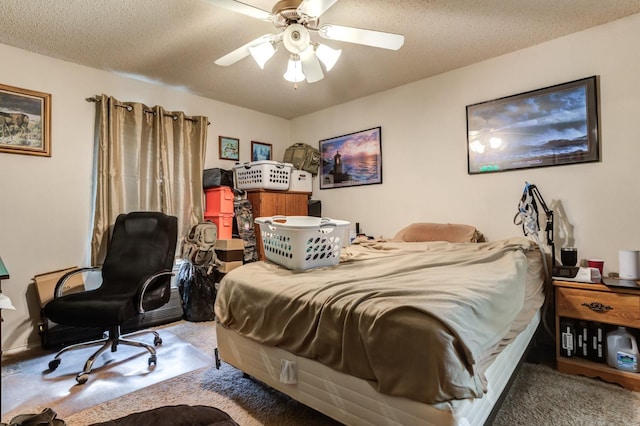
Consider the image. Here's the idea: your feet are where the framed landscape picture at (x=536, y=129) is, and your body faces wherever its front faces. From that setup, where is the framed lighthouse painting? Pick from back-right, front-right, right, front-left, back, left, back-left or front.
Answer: front-right

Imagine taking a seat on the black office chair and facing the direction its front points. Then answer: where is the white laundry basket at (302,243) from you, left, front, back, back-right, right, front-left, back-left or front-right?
left

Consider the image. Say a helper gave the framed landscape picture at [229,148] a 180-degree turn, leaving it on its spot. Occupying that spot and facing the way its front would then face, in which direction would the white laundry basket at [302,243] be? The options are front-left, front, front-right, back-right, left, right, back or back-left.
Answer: back-left

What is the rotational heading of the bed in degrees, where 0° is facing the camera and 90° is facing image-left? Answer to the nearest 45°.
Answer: approximately 45°

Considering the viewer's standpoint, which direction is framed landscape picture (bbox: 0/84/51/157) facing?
facing the viewer and to the right of the viewer

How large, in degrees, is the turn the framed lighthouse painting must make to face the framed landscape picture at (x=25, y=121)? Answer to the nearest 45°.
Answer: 0° — it already faces it

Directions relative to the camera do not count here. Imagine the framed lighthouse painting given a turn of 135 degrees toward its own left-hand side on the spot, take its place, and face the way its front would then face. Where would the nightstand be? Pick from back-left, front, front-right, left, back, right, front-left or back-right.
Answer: front-right

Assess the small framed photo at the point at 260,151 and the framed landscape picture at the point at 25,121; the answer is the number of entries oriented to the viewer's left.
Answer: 0

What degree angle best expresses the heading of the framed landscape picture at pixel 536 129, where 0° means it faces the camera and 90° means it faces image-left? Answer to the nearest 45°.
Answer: approximately 45°

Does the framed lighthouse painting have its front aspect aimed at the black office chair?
yes

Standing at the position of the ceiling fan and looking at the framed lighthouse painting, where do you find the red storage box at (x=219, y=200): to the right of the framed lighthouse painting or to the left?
left
